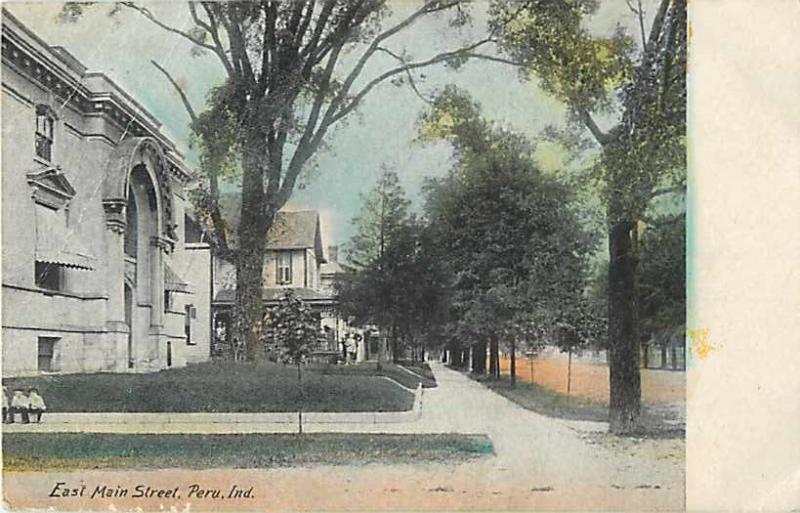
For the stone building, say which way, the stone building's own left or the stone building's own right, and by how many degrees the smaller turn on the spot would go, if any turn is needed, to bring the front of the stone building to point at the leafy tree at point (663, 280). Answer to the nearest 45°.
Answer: approximately 45° to the stone building's own left

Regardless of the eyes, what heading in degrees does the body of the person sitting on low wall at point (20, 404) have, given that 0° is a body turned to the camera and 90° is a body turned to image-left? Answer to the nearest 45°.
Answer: approximately 0°
